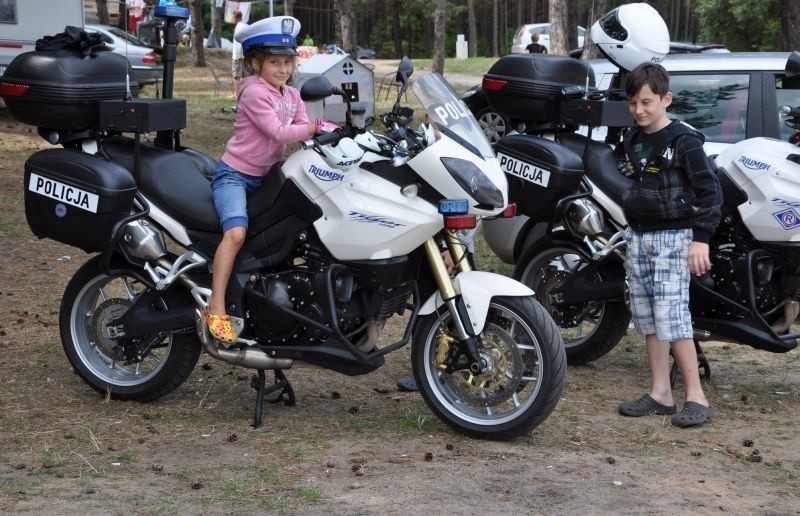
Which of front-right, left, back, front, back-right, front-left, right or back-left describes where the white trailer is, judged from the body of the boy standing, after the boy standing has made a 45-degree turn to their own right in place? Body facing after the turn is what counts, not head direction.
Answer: front-right

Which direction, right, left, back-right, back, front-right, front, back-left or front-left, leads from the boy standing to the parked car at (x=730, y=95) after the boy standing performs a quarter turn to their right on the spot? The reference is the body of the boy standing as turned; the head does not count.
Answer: front-right

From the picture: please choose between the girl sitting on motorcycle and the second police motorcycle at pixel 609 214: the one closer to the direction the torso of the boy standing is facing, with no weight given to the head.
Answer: the girl sitting on motorcycle

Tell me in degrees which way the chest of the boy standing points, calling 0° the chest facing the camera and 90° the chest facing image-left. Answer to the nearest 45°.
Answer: approximately 45°
